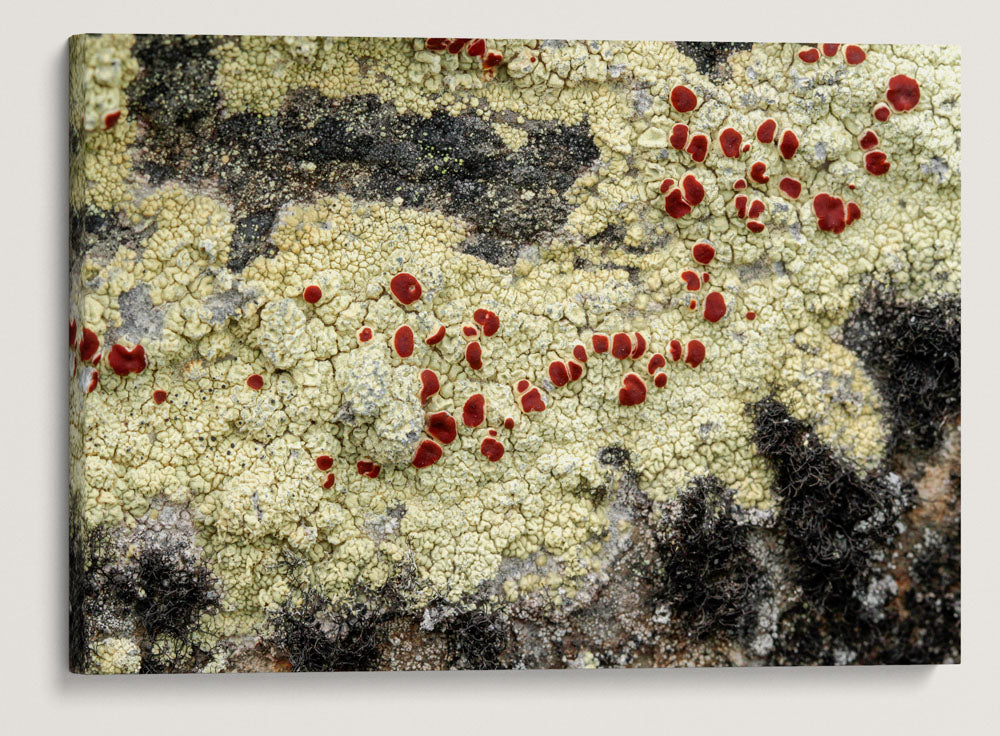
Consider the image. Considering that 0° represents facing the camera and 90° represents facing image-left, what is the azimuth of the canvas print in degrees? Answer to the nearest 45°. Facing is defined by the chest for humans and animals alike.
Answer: approximately 0°
